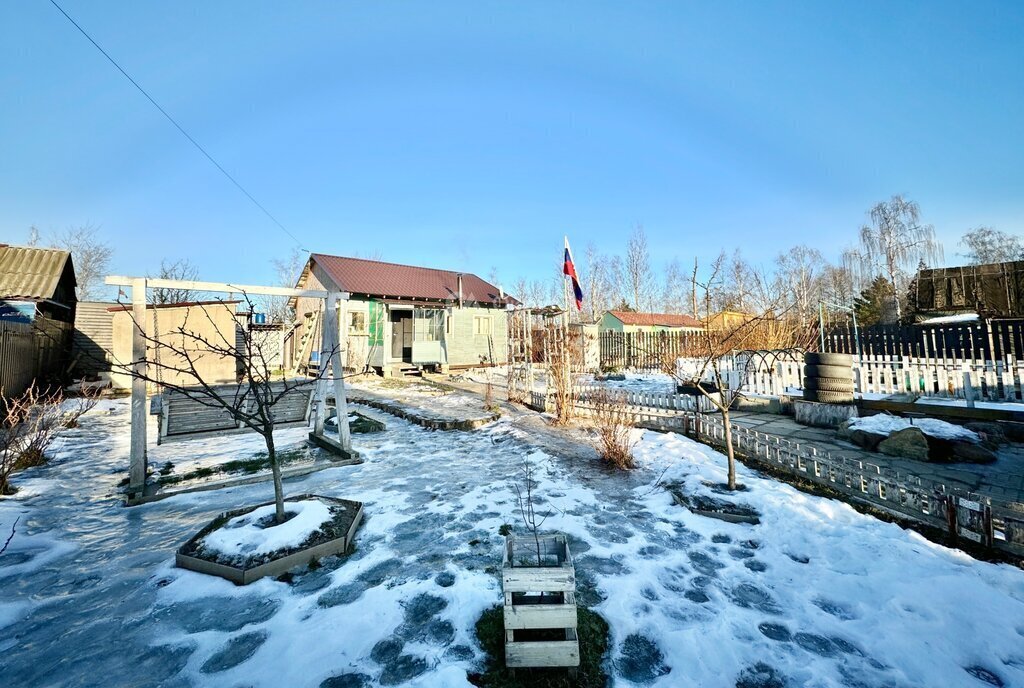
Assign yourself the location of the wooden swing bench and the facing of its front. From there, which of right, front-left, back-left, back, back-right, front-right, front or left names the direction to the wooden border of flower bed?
back-left

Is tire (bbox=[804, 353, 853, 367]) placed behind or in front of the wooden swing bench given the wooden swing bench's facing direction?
behind

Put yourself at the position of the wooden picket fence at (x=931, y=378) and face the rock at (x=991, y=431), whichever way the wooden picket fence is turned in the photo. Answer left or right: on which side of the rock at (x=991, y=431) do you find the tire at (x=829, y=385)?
right

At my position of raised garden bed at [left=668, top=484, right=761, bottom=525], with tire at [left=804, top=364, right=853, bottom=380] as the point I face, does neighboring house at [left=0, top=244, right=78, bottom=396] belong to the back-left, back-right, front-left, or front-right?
back-left
